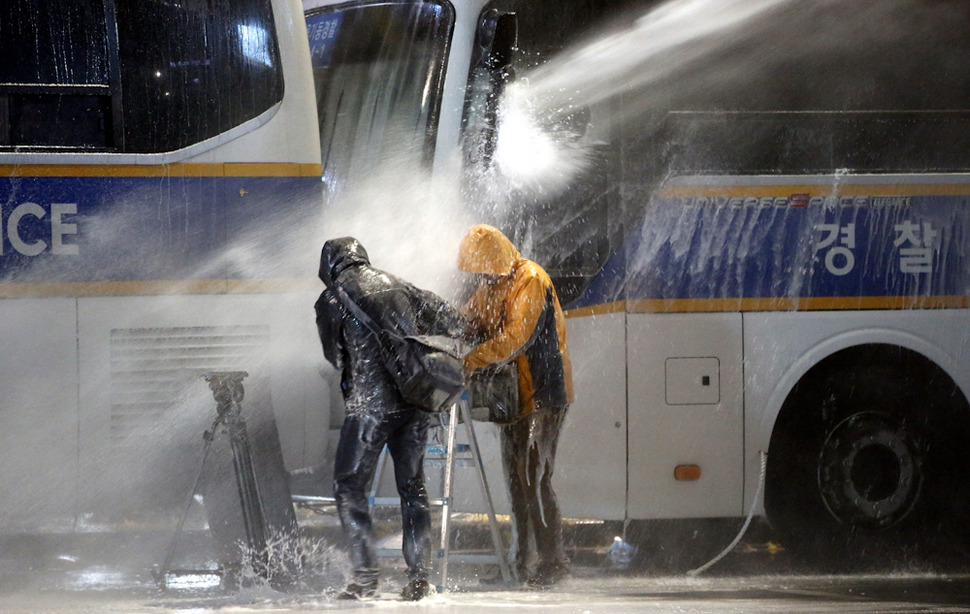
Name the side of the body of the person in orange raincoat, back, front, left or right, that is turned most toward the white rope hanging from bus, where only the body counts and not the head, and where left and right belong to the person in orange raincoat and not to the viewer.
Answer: back

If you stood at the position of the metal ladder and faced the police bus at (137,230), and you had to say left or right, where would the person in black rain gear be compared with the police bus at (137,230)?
left

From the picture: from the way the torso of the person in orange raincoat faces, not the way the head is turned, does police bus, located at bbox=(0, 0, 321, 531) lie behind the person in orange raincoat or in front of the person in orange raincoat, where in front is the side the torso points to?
in front

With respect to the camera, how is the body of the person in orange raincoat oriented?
to the viewer's left
